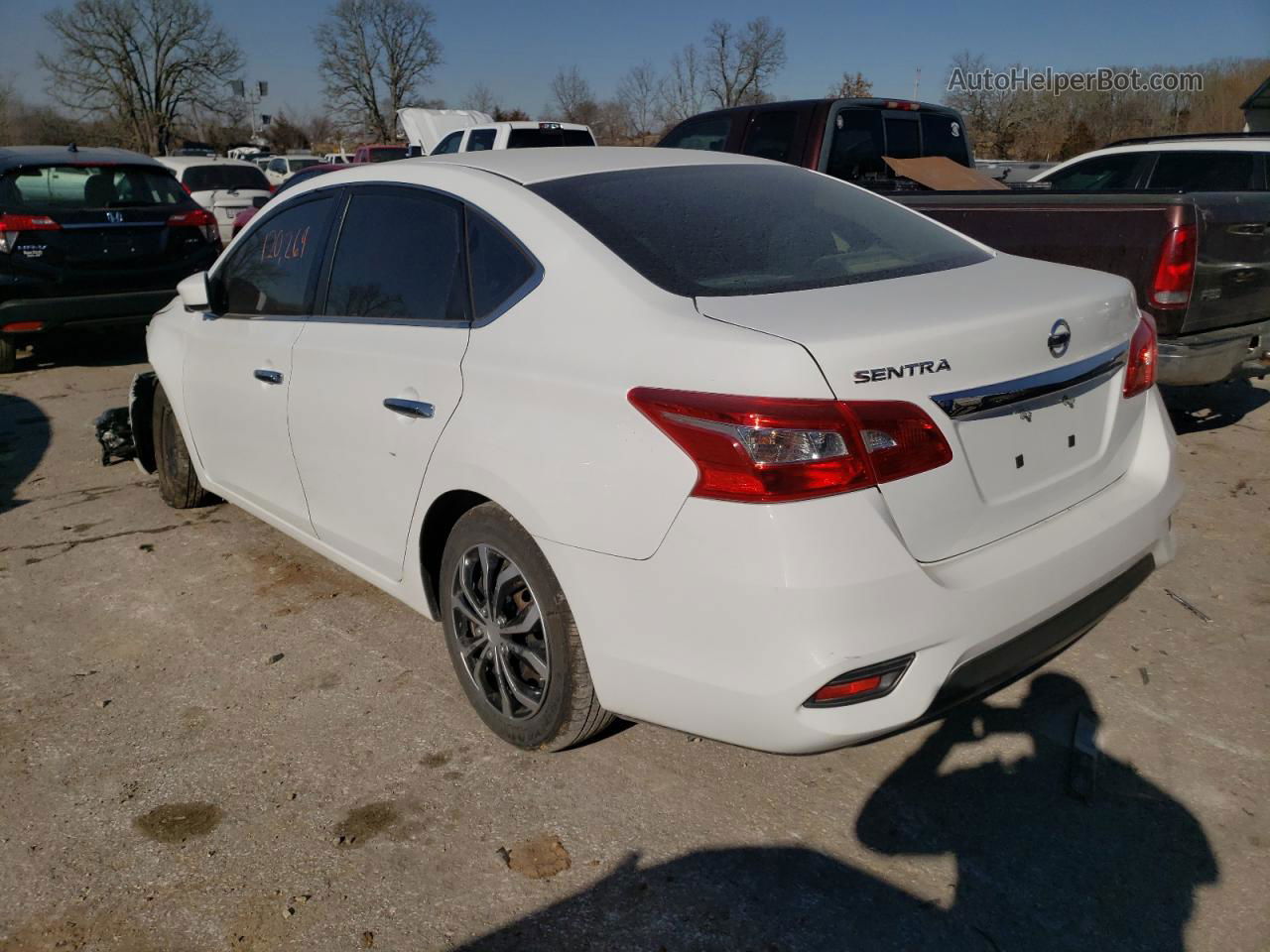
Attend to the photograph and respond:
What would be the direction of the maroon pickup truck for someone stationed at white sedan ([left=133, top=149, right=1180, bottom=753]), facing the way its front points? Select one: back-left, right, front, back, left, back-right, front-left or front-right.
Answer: right

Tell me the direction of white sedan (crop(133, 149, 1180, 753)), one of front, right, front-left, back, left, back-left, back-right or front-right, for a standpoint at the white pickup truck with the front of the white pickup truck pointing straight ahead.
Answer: back-left

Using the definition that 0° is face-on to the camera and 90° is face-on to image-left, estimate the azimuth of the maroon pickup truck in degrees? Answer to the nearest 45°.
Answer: approximately 135°

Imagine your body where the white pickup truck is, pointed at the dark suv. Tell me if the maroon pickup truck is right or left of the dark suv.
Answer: left

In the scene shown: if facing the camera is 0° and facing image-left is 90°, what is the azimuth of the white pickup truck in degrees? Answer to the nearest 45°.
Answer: approximately 135°
